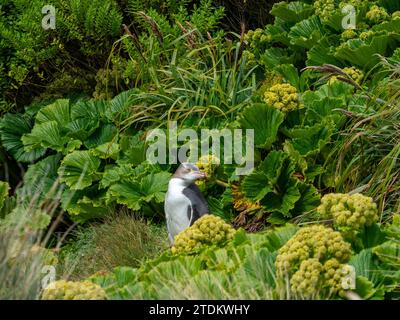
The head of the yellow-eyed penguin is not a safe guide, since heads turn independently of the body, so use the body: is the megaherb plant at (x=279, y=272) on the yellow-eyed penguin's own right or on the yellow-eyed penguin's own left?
on the yellow-eyed penguin's own left

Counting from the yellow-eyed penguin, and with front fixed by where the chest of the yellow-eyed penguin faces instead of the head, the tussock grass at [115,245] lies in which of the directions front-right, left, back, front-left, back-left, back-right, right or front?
right

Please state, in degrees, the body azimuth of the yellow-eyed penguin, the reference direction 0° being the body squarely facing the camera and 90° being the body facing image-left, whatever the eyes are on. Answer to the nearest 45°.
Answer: approximately 45°
